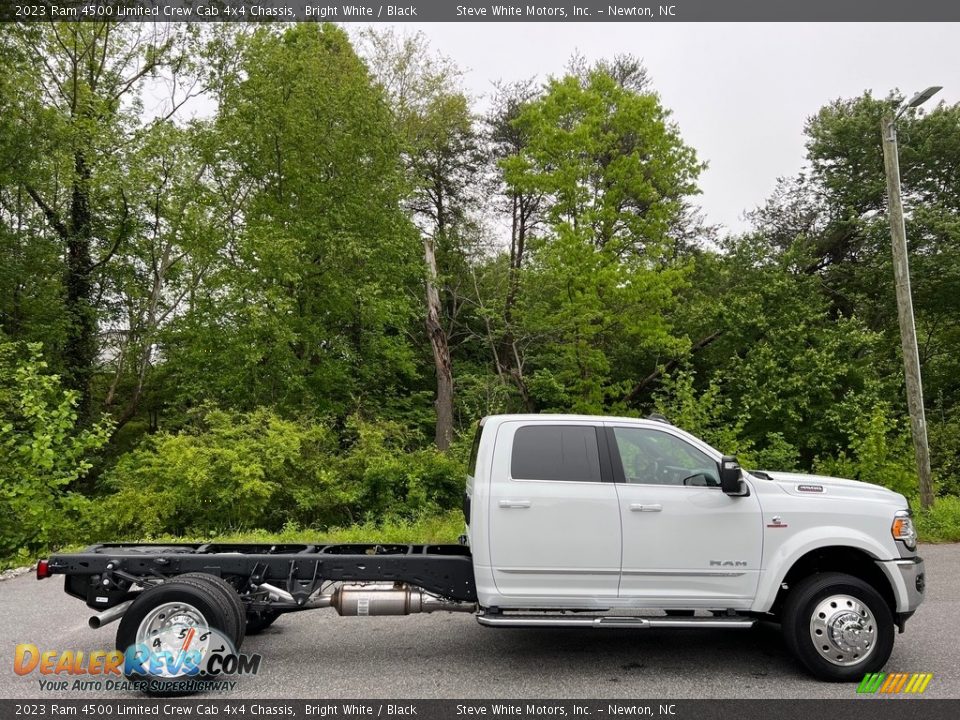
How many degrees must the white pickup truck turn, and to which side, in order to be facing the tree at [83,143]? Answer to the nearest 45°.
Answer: approximately 135° to its left

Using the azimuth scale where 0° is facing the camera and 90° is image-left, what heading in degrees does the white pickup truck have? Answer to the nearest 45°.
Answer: approximately 270°

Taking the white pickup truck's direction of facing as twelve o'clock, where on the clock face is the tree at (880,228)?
The tree is roughly at 10 o'clock from the white pickup truck.

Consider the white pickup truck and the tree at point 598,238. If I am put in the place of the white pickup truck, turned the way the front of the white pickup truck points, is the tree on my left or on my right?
on my left

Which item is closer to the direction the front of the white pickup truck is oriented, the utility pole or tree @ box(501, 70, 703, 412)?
the utility pole

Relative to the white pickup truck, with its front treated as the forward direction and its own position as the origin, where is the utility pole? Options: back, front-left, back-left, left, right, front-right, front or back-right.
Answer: front-left

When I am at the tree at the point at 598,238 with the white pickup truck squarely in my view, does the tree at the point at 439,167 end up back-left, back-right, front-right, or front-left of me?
back-right

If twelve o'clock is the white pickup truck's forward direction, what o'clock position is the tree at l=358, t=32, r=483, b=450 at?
The tree is roughly at 9 o'clock from the white pickup truck.

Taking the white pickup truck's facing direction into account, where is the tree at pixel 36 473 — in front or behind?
behind
